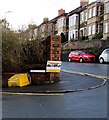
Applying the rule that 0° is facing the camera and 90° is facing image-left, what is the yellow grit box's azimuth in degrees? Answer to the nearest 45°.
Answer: approximately 45°

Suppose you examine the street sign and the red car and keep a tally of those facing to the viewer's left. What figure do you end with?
0

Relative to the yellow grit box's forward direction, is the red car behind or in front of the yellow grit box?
behind

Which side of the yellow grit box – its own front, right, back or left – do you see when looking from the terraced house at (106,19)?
back

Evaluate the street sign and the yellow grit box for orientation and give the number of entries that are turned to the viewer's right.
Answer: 0

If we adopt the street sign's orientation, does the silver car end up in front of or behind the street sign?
behind

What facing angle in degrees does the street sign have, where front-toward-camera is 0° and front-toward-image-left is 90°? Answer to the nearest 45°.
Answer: approximately 0°
